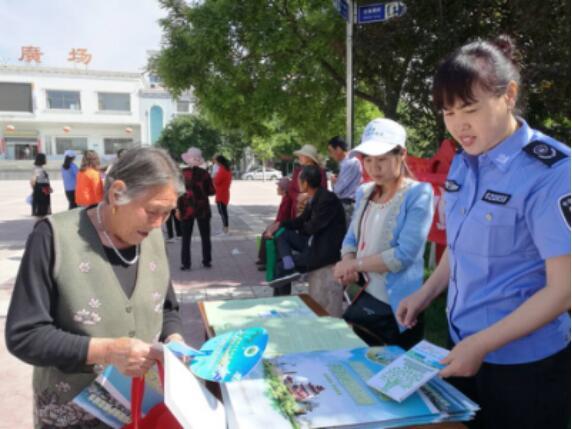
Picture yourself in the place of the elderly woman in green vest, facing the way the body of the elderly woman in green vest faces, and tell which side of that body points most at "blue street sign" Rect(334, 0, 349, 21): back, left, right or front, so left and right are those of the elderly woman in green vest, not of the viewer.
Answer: left

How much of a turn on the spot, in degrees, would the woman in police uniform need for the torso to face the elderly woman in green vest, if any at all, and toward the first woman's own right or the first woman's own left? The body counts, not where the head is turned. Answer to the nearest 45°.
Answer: approximately 45° to the first woman's own right

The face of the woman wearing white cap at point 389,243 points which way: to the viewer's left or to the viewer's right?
to the viewer's left

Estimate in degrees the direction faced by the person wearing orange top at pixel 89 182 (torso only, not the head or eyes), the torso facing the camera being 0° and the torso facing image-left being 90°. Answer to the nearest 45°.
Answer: approximately 180°

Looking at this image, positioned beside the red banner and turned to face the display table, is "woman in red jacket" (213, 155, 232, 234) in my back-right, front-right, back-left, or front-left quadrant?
back-right

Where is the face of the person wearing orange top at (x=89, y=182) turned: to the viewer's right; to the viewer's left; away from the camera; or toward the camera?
away from the camera

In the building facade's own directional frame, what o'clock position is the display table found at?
The display table is roughly at 12 o'clock from the building facade.

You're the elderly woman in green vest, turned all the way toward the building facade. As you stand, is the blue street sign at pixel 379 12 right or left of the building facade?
right

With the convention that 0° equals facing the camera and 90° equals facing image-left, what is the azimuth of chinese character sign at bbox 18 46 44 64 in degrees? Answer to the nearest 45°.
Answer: approximately 0°

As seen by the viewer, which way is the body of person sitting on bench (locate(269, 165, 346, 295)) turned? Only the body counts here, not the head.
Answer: to the viewer's left
